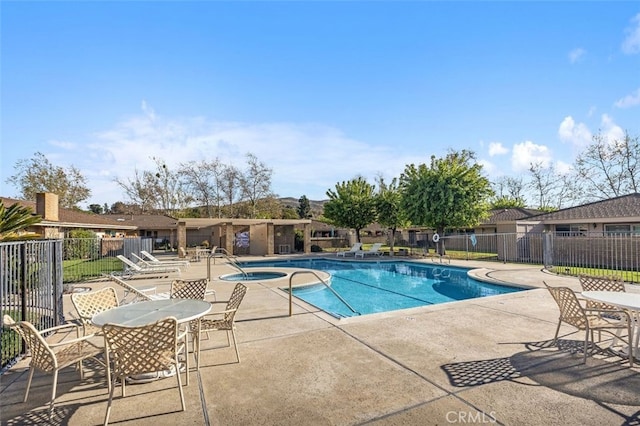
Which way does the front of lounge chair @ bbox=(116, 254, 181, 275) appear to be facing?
to the viewer's right

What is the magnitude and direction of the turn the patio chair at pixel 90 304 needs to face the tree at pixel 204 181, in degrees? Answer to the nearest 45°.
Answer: approximately 135° to its left

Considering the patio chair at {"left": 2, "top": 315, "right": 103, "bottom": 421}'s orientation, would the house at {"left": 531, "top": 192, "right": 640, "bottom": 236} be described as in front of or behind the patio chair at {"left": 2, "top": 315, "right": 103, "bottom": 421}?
in front

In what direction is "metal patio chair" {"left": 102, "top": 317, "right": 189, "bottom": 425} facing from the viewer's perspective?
away from the camera

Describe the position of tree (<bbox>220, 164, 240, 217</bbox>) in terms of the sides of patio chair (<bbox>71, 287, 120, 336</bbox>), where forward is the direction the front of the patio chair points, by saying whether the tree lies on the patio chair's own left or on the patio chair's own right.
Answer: on the patio chair's own left

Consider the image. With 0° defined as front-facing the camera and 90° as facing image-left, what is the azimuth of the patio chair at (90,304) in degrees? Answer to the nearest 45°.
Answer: approximately 315°

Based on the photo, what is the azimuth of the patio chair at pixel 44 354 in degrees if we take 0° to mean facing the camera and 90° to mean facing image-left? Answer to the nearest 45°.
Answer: approximately 225°

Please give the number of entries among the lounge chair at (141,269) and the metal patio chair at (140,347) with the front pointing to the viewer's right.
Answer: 1

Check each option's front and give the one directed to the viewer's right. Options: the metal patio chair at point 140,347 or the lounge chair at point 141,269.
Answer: the lounge chair
